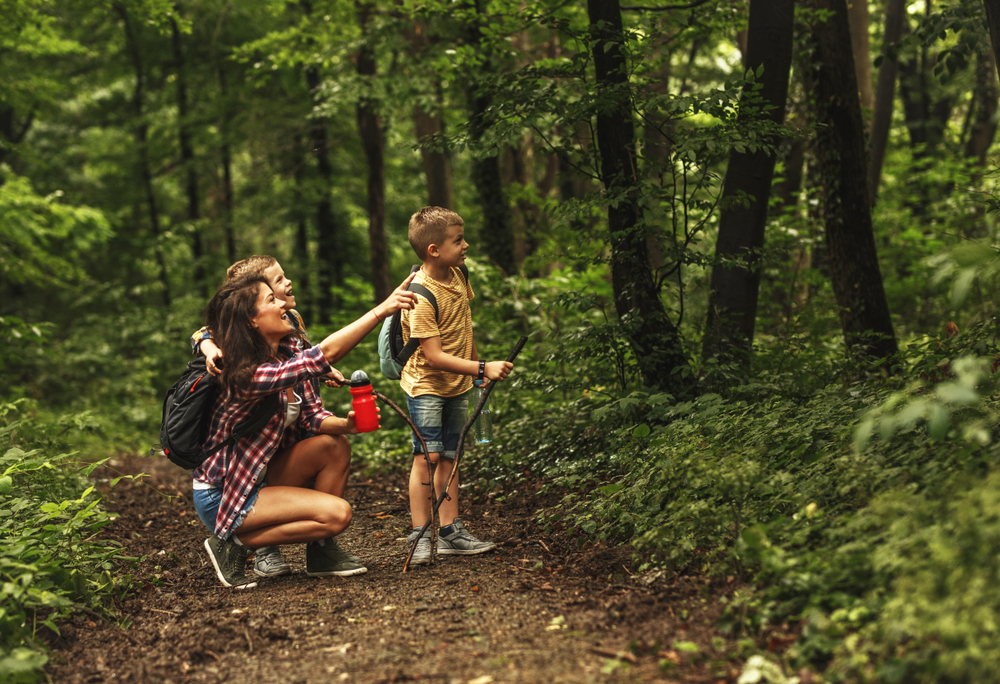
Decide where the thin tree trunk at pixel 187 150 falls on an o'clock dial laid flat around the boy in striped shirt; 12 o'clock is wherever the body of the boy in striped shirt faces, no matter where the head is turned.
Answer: The thin tree trunk is roughly at 7 o'clock from the boy in striped shirt.

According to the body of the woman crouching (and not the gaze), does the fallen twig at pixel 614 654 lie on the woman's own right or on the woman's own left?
on the woman's own right

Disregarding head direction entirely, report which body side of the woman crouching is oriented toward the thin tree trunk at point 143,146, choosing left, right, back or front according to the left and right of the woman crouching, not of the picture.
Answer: left

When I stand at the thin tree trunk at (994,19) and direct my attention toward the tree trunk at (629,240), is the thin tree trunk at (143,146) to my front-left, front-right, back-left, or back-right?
front-right

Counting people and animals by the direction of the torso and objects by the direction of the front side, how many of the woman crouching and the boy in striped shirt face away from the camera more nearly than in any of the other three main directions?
0

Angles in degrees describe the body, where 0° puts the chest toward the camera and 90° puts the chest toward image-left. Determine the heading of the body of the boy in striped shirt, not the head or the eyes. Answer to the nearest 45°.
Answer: approximately 315°

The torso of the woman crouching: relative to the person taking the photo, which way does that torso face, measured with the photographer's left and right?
facing to the right of the viewer

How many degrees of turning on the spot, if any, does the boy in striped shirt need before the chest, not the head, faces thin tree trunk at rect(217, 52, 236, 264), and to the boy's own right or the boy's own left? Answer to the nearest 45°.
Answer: approximately 135° to the boy's own left

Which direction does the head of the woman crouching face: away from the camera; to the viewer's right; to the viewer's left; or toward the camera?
to the viewer's right

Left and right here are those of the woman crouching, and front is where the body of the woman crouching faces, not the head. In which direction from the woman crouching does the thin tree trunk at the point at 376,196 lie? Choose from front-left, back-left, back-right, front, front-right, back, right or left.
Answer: left

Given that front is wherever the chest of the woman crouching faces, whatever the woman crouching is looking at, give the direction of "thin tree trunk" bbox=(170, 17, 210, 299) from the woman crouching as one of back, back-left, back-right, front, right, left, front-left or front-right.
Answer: left

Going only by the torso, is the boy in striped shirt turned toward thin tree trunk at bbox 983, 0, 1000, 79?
no

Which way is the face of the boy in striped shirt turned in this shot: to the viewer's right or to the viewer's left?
to the viewer's right

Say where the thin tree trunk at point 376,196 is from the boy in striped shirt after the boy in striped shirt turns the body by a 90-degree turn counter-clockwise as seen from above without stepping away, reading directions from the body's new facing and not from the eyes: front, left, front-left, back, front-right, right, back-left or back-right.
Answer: front-left

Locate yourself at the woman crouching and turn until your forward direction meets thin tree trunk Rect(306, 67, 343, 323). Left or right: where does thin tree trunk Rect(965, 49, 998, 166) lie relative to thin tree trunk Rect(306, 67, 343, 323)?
right
